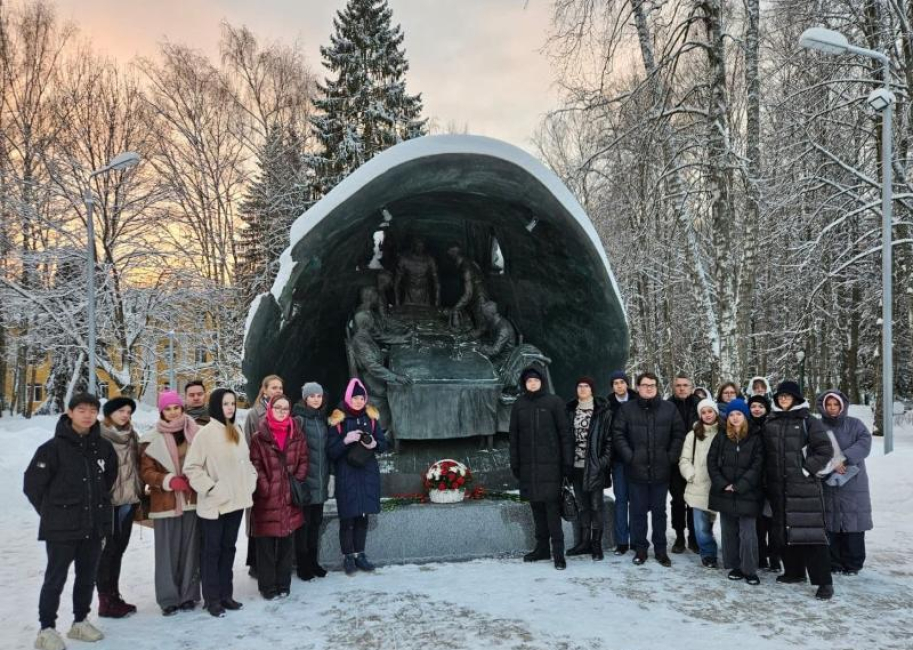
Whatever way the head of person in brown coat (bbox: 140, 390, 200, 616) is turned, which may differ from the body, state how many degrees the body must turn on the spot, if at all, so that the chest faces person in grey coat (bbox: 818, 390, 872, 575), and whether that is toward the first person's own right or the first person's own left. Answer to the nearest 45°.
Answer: approximately 45° to the first person's own left

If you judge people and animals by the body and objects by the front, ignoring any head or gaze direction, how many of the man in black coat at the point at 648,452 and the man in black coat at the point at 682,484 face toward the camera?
2

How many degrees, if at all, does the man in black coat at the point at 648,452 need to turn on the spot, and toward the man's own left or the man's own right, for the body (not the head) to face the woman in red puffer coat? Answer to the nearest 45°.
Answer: approximately 45° to the man's own right

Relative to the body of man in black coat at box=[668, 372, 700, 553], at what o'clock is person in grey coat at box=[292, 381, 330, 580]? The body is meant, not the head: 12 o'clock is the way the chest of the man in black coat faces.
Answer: The person in grey coat is roughly at 2 o'clock from the man in black coat.

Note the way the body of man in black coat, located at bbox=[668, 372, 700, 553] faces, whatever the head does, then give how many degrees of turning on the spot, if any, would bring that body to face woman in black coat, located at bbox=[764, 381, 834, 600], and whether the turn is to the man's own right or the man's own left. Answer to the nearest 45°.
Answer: approximately 45° to the man's own left

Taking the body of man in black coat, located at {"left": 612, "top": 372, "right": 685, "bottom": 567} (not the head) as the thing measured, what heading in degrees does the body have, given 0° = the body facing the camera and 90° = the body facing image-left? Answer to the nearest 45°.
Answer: approximately 0°

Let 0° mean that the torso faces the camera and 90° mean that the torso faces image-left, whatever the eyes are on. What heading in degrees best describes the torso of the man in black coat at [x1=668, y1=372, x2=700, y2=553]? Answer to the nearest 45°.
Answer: approximately 0°

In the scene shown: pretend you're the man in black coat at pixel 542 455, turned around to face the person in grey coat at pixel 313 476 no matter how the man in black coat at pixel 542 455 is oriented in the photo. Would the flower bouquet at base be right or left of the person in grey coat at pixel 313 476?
right

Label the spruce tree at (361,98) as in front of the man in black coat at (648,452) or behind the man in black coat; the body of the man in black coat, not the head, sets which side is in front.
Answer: behind

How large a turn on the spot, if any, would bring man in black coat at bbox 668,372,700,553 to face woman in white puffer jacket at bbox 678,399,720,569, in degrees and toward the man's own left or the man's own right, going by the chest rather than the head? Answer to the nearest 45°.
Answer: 0° — they already face them
